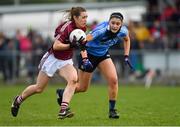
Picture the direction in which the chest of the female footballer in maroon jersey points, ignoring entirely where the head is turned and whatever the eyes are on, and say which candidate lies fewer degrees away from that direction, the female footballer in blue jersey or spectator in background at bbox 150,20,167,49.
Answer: the female footballer in blue jersey

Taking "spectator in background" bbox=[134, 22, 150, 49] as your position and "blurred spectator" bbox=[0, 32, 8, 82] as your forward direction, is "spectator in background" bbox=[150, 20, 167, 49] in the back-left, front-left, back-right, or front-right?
back-left

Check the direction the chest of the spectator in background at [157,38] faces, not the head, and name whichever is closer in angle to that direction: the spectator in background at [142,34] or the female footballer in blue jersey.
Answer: the female footballer in blue jersey

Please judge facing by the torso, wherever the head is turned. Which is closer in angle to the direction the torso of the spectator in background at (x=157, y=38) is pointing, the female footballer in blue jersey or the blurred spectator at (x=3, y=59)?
the female footballer in blue jersey

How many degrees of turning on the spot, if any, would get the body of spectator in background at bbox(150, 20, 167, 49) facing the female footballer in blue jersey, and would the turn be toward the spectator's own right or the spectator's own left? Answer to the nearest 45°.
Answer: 0° — they already face them

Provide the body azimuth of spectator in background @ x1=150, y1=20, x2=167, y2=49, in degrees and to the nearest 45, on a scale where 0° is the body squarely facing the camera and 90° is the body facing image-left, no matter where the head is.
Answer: approximately 0°

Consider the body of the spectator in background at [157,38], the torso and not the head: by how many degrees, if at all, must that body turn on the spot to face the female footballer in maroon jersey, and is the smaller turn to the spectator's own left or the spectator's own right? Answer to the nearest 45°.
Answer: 0° — they already face them

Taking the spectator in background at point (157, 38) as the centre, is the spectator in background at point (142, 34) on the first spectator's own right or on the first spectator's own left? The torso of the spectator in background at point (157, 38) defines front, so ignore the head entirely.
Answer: on the first spectator's own right

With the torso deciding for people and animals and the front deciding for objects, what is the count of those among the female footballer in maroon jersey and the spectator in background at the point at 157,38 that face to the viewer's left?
0
